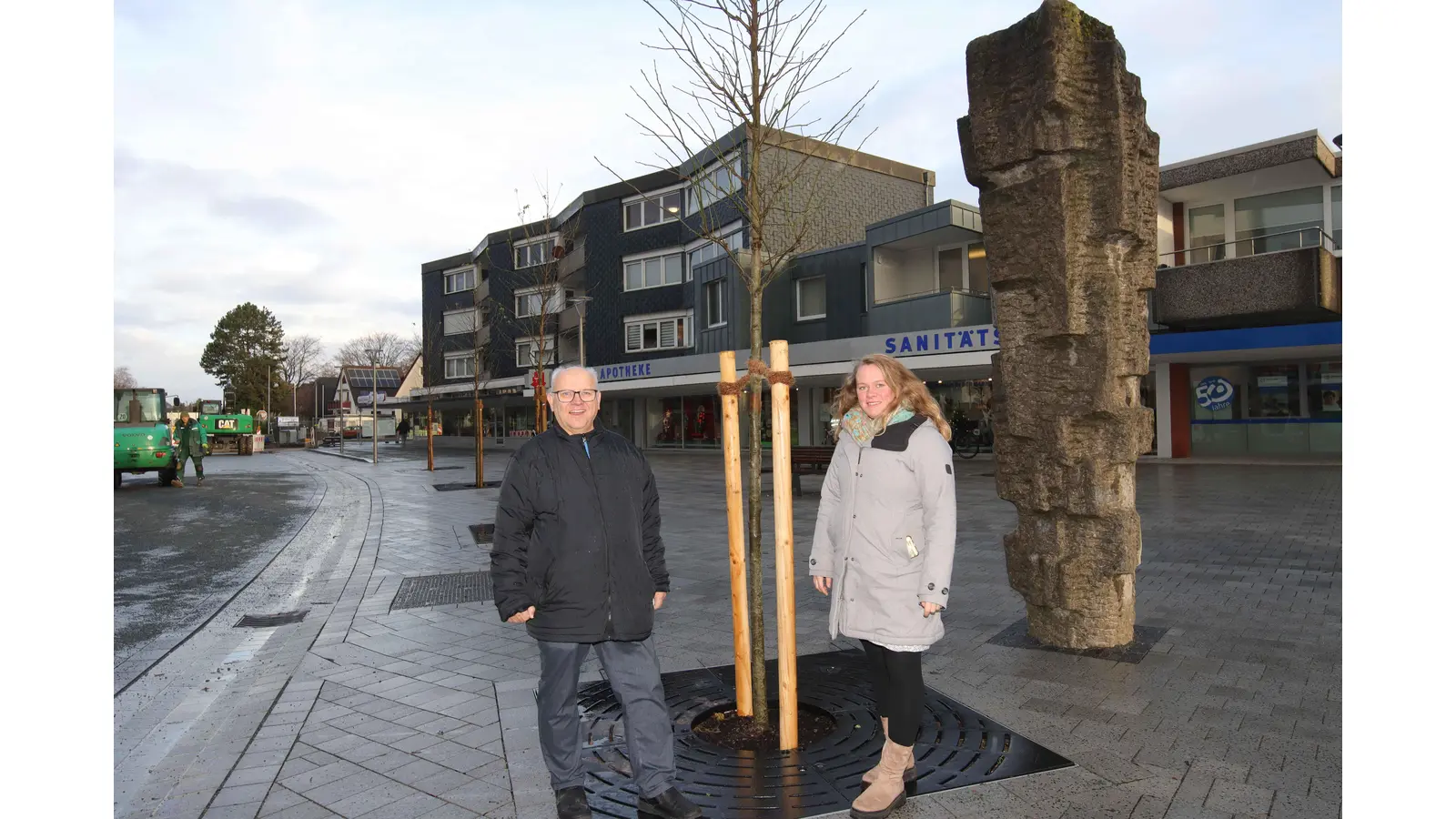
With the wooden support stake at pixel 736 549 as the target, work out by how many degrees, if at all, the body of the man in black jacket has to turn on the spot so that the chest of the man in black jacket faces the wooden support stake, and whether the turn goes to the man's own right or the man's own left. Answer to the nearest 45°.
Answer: approximately 135° to the man's own left

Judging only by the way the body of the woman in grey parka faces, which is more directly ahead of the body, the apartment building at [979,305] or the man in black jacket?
the man in black jacket

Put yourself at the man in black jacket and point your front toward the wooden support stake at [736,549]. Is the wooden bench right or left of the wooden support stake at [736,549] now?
left

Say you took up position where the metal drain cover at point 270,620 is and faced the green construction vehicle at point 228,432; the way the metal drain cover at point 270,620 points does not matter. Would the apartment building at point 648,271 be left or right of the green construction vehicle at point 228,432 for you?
right

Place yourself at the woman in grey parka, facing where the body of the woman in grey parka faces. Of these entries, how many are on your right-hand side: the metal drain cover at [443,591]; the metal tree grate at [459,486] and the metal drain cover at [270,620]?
3

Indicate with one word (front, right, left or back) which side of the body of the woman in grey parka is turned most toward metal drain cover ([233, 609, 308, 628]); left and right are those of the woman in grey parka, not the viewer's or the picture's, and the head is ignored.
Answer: right

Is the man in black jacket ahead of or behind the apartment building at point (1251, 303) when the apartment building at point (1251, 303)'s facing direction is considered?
ahead

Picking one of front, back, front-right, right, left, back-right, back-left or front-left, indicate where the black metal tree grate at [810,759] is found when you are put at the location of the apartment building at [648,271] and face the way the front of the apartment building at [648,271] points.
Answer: front-left

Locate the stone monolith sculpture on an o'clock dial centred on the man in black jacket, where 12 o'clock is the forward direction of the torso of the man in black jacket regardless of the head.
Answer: The stone monolith sculpture is roughly at 8 o'clock from the man in black jacket.

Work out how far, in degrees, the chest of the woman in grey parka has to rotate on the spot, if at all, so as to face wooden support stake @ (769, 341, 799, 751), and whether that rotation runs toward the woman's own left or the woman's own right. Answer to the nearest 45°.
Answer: approximately 90° to the woman's own right
